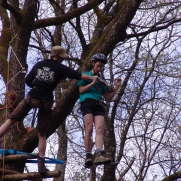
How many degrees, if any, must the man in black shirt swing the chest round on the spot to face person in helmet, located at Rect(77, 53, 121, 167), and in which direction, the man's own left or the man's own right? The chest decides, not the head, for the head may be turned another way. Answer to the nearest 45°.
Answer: approximately 45° to the man's own right

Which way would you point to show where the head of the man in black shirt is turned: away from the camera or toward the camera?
away from the camera

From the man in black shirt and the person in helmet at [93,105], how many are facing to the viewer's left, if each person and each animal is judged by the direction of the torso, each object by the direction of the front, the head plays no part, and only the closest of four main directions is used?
0

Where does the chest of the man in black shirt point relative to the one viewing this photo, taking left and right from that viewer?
facing away from the viewer and to the right of the viewer

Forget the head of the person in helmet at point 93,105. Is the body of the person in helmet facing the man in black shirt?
no
